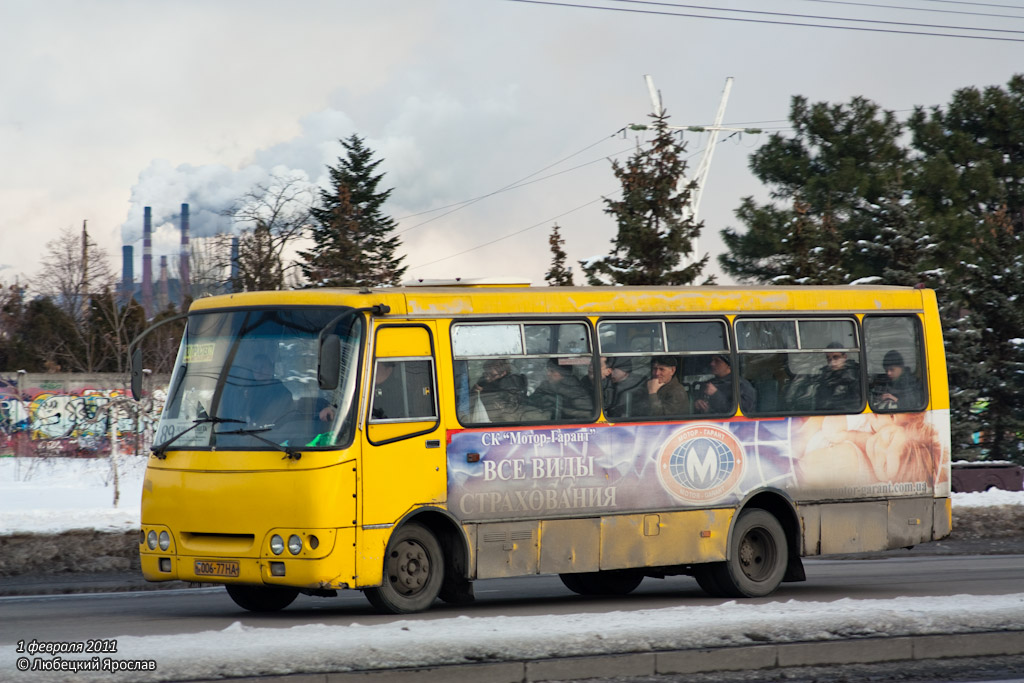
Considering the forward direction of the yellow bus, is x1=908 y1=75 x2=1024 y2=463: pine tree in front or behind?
behind

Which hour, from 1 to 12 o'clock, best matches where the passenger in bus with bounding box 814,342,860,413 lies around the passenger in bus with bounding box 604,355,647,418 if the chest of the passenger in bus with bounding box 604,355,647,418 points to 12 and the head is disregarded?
the passenger in bus with bounding box 814,342,860,413 is roughly at 5 o'clock from the passenger in bus with bounding box 604,355,647,418.

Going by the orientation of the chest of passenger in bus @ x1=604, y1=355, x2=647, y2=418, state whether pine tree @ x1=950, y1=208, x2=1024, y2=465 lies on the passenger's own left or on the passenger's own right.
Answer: on the passenger's own right

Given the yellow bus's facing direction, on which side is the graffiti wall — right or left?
on its right

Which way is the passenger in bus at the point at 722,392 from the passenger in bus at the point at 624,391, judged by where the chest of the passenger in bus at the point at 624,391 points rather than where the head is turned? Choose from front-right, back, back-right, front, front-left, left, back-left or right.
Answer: back-right

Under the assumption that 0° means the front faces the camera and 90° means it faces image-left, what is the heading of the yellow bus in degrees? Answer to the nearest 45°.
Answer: approximately 45°

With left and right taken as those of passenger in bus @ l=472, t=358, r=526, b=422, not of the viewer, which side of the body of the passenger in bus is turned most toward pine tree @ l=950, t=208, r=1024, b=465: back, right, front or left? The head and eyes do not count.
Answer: back

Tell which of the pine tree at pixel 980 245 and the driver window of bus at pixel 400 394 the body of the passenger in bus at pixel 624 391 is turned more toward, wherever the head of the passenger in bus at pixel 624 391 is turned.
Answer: the driver window of bus

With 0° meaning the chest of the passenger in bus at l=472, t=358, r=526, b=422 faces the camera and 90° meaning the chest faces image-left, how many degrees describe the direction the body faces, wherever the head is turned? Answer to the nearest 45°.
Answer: approximately 45°

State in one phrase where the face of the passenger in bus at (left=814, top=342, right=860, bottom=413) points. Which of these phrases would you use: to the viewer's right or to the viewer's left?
to the viewer's left

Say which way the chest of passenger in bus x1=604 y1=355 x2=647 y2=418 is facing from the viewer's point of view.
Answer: to the viewer's left
